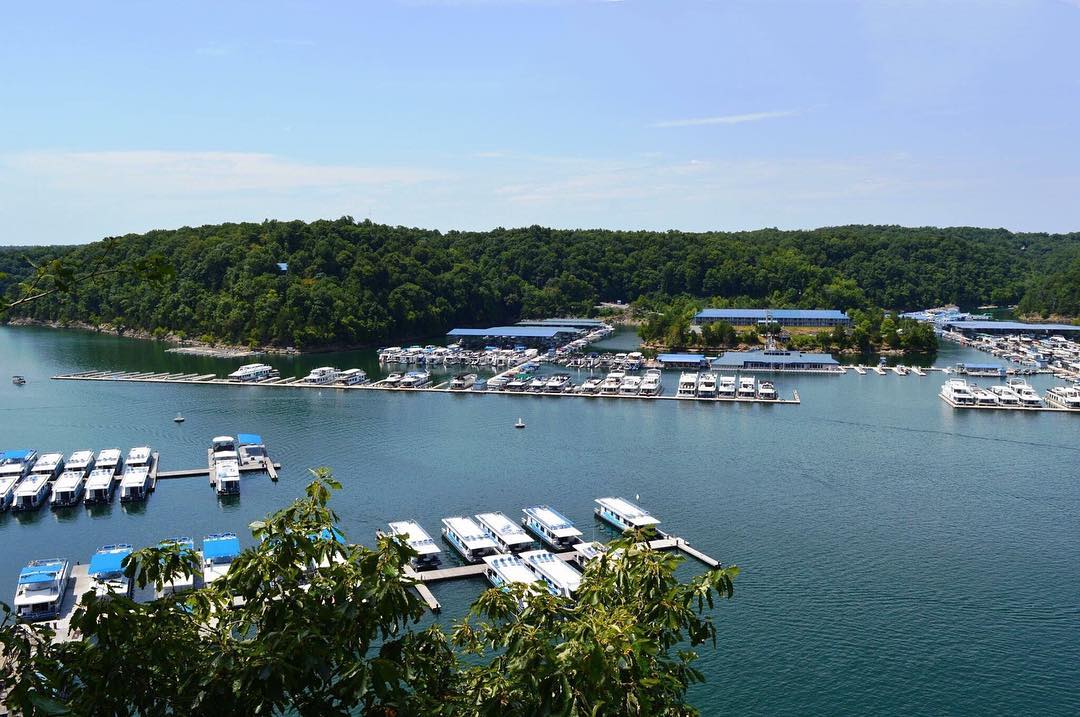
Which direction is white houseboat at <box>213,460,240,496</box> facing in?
toward the camera

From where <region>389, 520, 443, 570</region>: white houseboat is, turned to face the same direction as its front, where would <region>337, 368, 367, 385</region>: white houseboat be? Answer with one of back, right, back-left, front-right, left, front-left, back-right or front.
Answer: back-left

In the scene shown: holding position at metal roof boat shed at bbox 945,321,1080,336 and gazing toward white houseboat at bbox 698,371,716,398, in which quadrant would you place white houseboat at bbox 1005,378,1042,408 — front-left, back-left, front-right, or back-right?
front-left

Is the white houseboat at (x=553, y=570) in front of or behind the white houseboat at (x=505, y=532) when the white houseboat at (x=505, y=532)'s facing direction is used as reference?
in front

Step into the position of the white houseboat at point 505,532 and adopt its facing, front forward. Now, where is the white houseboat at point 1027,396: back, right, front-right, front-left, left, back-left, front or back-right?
left

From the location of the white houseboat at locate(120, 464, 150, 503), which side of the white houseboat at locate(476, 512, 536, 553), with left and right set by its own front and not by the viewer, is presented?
back

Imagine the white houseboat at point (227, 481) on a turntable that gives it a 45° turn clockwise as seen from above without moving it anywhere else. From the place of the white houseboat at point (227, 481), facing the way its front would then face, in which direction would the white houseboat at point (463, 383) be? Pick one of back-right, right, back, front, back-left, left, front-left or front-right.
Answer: back

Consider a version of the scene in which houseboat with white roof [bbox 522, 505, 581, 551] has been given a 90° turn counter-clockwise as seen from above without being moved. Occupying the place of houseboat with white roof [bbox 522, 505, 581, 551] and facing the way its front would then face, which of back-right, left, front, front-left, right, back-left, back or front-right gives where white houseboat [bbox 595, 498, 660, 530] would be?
front

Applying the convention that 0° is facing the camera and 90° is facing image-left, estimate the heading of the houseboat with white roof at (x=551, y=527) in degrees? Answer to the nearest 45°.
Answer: approximately 315°

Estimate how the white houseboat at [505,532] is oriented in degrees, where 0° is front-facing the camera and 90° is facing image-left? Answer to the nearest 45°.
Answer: approximately 315°

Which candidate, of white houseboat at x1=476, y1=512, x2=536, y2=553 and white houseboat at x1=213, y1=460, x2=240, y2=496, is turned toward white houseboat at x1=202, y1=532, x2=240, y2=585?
white houseboat at x1=213, y1=460, x2=240, y2=496

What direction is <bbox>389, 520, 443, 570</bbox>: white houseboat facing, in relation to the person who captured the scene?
facing the viewer and to the right of the viewer

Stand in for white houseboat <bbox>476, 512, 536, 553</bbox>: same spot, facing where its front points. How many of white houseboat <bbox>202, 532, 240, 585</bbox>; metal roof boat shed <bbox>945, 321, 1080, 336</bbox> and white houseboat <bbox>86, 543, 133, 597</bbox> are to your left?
1

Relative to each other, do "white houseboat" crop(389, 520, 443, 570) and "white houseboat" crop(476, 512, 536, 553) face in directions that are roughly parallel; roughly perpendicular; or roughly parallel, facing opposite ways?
roughly parallel

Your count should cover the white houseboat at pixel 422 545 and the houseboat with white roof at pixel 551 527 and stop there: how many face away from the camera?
0
